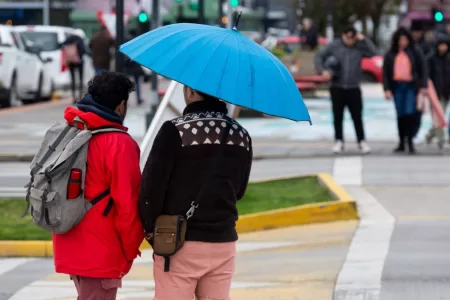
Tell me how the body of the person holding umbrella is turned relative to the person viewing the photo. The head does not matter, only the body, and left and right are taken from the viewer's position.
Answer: facing away from the viewer

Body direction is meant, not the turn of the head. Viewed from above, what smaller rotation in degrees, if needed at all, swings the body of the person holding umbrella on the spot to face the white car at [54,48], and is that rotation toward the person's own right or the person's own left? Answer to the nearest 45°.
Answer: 0° — they already face it

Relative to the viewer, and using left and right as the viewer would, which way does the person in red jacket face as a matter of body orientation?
facing away from the viewer and to the right of the viewer

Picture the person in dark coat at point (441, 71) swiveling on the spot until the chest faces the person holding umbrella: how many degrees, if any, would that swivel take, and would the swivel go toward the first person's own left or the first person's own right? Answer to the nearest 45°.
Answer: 0° — they already face them
